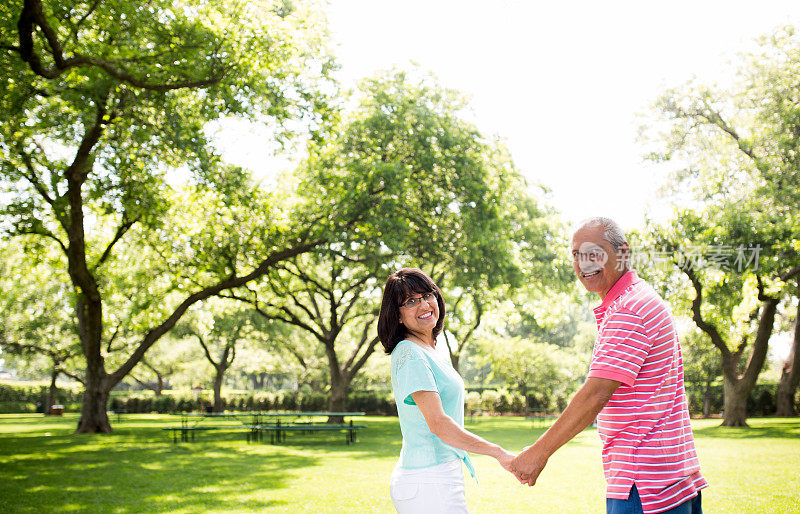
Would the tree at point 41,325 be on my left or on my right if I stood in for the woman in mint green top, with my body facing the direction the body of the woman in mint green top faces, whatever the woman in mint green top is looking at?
on my left

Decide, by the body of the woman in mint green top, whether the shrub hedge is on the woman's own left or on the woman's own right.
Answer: on the woman's own left

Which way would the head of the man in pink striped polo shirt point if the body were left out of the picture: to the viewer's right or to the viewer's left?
to the viewer's left
